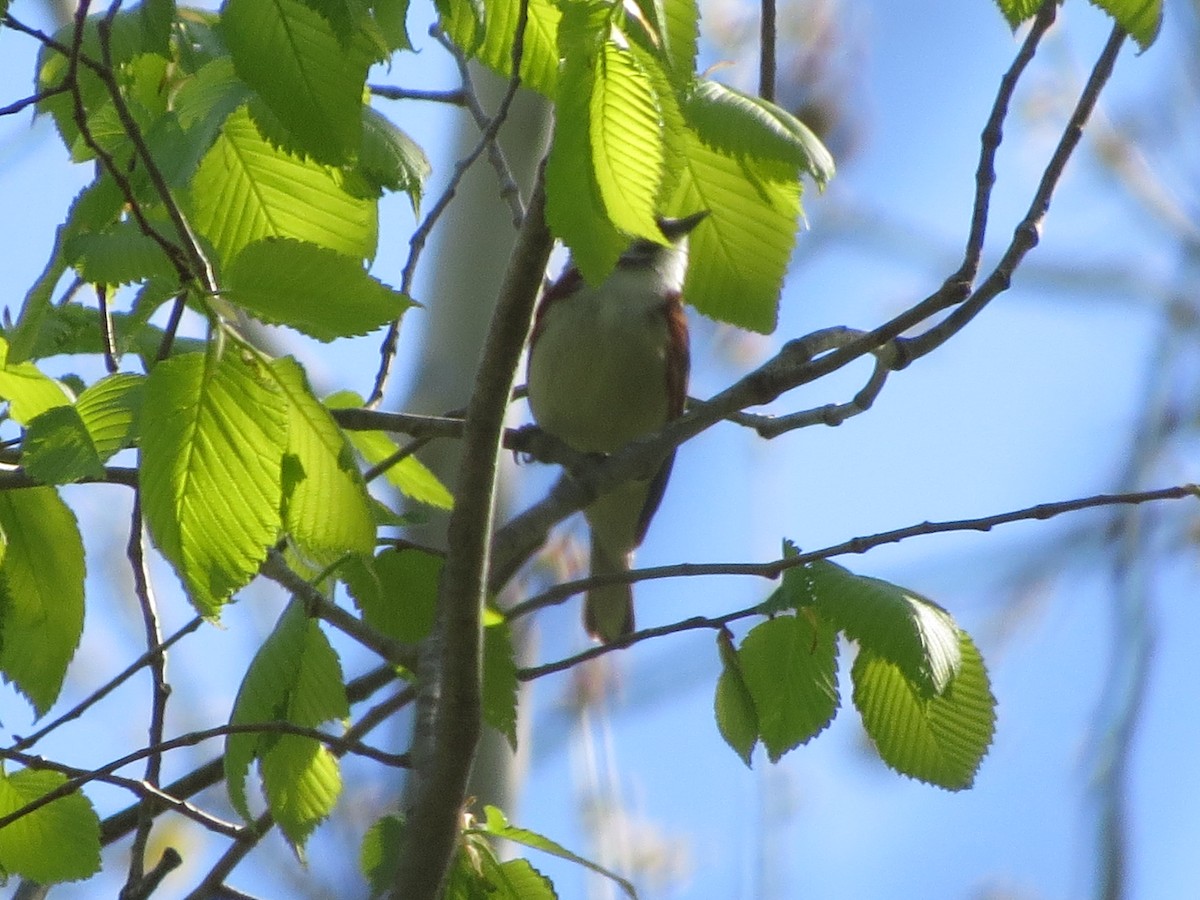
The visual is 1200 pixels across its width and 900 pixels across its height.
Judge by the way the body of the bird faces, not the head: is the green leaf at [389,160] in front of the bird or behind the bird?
in front

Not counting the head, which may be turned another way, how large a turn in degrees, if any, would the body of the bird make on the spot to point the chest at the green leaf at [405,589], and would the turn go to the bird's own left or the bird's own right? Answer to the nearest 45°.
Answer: approximately 90° to the bird's own right

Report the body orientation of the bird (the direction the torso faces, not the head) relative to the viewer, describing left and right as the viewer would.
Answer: facing the viewer
